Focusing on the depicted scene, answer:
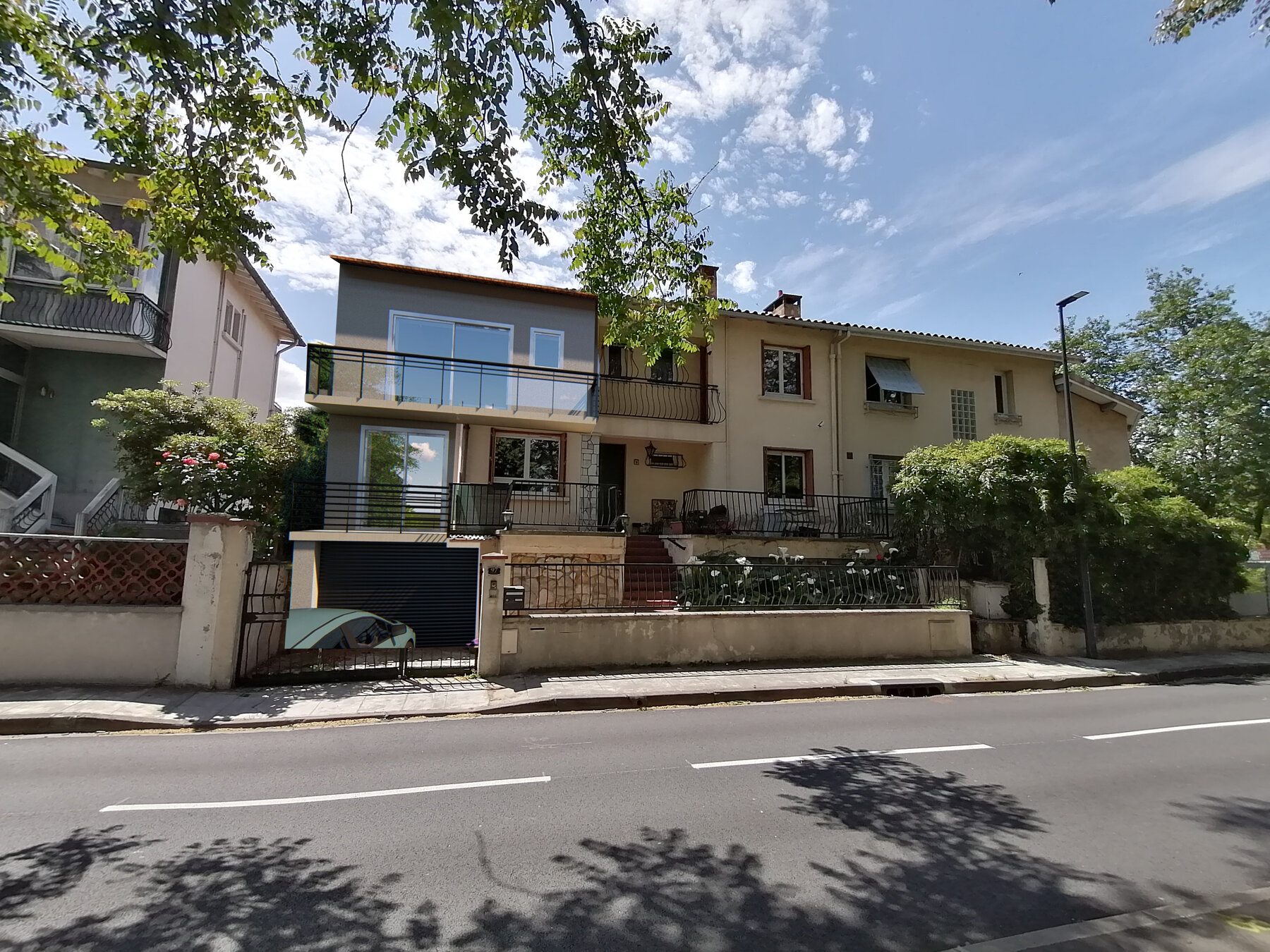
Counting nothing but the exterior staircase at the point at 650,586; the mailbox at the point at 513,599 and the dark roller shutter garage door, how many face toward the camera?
3

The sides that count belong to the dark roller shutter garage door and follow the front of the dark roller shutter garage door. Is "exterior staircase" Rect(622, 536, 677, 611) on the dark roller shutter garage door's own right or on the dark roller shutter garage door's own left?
on the dark roller shutter garage door's own left

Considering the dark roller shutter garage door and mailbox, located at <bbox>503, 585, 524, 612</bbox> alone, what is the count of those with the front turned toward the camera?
2

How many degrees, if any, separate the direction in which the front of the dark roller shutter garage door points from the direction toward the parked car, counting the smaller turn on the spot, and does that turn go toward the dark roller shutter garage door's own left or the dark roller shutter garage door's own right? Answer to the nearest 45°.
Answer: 0° — it already faces it

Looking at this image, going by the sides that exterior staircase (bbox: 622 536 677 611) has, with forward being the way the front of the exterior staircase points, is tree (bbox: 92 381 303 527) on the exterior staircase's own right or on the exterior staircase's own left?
on the exterior staircase's own right

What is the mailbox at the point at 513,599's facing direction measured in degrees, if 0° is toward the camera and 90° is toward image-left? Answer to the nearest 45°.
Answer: approximately 0°

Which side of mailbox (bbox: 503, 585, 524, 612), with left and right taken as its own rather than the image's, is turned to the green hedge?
left

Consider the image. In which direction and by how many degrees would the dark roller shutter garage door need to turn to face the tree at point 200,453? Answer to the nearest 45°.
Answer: approximately 90° to its right

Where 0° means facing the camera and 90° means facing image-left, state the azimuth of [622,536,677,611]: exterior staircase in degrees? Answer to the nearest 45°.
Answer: approximately 0°

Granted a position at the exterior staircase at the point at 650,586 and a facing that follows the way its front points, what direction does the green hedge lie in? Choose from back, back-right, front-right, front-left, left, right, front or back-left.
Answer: left
